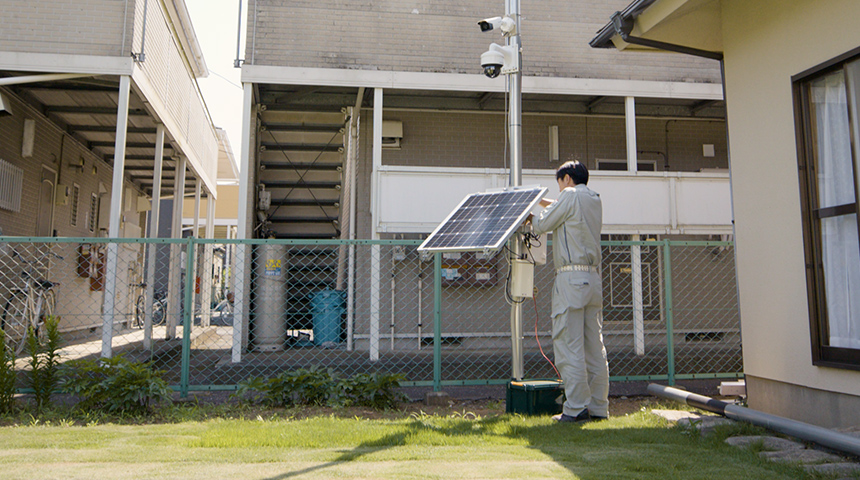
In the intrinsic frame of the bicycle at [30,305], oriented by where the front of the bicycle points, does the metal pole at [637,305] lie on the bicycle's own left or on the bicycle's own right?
on the bicycle's own left

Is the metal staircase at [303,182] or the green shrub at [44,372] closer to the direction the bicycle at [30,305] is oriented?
the green shrub

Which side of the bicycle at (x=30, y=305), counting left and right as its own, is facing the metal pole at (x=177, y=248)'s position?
back

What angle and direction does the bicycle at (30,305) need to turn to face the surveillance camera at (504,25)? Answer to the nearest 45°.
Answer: approximately 90° to its left

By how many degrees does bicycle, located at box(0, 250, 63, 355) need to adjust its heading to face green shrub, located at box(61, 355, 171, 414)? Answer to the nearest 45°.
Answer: approximately 45° to its left

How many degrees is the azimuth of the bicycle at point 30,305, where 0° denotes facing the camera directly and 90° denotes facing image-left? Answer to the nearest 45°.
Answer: approximately 45°

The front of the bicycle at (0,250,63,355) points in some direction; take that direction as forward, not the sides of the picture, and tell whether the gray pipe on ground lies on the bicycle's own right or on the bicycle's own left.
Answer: on the bicycle's own left

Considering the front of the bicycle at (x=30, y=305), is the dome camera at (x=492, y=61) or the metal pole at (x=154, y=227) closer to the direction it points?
the dome camera

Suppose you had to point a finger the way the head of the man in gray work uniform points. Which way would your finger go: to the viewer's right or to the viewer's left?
to the viewer's left

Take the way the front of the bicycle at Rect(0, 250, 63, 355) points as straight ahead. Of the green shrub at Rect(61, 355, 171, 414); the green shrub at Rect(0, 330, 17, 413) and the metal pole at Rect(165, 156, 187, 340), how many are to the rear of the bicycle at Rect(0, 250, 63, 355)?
1
